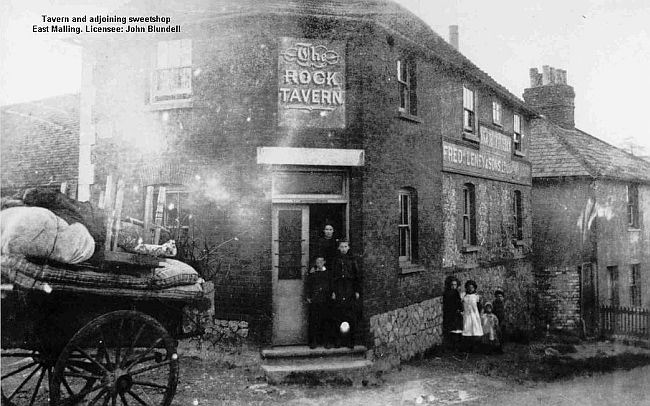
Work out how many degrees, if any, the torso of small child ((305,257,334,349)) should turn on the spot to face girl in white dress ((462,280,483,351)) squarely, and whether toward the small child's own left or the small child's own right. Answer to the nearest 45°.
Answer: approximately 135° to the small child's own left

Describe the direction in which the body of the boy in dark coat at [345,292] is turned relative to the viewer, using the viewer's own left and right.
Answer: facing the viewer

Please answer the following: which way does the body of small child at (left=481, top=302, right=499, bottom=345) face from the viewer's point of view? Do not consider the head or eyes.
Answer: toward the camera

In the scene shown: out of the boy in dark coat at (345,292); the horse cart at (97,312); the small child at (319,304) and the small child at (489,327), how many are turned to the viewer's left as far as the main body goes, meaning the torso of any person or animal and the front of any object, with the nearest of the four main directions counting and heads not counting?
1

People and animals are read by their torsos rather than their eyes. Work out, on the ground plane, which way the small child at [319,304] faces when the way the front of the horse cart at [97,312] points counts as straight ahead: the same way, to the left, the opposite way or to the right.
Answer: to the left

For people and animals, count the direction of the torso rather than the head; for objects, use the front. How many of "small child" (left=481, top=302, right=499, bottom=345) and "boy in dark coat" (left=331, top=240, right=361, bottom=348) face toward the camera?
2

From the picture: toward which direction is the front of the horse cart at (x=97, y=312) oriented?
to the viewer's left

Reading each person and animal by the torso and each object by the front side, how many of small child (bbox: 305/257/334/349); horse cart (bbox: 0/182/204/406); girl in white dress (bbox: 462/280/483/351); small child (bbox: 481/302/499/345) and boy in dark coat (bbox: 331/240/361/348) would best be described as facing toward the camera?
4

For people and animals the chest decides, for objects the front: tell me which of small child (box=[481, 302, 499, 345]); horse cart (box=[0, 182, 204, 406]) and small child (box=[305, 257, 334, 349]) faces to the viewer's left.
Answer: the horse cart

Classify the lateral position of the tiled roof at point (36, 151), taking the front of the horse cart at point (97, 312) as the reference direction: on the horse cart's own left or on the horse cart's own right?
on the horse cart's own right

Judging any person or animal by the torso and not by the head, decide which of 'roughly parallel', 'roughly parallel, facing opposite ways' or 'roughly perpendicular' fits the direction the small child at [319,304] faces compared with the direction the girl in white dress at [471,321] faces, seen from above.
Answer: roughly parallel

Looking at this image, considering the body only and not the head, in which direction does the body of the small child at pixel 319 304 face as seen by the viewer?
toward the camera
